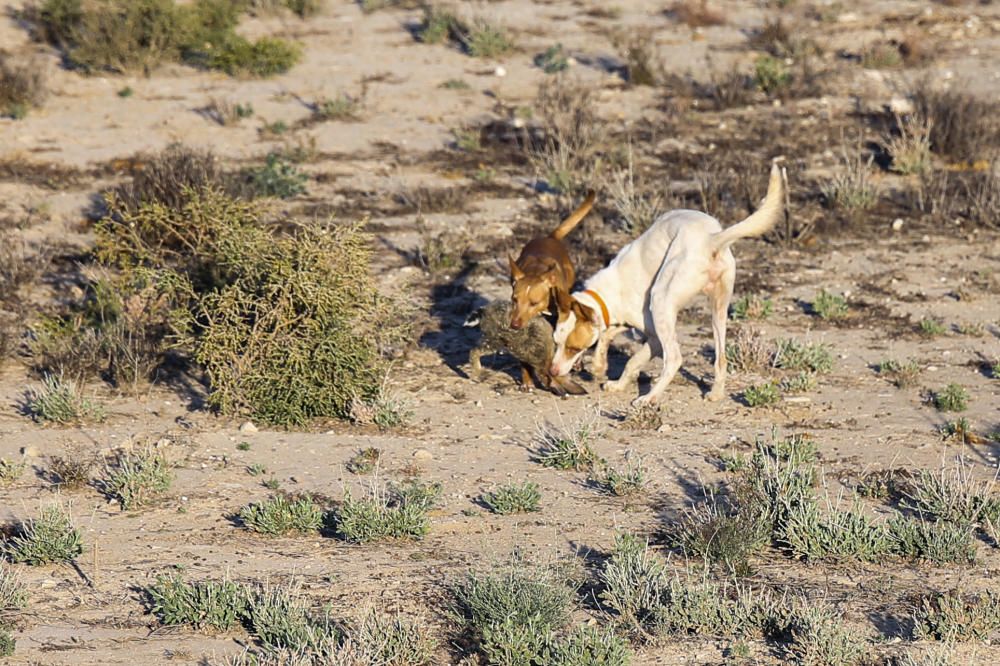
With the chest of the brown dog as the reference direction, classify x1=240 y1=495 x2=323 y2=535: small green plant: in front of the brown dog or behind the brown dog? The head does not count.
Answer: in front

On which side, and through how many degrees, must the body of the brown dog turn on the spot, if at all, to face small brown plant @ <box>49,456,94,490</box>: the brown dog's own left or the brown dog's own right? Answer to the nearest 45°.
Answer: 0° — it already faces it

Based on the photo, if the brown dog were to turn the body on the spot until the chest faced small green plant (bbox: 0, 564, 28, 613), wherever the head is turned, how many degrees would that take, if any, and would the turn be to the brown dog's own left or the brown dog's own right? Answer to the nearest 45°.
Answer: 0° — it already faces it

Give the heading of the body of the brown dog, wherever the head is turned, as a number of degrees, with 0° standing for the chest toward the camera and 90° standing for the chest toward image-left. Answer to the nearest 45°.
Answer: approximately 45°

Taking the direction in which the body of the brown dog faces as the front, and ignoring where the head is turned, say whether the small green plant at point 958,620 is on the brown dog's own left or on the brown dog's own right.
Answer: on the brown dog's own left

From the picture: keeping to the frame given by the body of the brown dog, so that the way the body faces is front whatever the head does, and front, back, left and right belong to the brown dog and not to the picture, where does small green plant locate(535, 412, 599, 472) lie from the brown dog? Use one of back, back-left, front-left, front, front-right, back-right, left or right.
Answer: front-left

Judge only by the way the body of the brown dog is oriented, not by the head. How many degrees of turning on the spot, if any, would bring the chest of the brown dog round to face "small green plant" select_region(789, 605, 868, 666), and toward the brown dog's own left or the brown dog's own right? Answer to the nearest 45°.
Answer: approximately 45° to the brown dog's own left

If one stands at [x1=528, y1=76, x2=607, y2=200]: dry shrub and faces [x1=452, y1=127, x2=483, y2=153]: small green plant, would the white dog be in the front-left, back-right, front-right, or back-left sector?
back-left

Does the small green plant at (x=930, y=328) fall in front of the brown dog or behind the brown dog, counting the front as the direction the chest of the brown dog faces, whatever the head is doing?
behind

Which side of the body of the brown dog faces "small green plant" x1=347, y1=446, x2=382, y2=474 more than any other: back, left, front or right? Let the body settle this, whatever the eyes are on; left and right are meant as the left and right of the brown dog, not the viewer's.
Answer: front

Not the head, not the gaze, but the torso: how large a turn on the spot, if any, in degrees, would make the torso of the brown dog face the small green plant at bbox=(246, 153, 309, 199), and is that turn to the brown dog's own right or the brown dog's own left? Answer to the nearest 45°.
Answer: approximately 90° to the brown dog's own right
